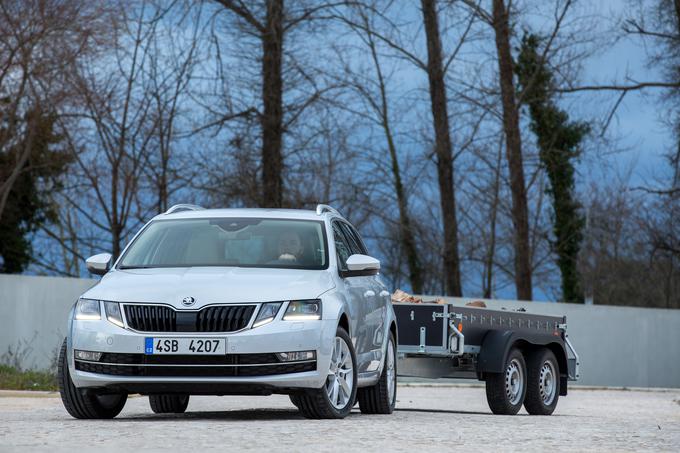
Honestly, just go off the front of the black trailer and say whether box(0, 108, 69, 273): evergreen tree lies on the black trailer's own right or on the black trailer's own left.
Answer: on the black trailer's own right

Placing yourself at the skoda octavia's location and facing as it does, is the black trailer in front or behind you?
behind

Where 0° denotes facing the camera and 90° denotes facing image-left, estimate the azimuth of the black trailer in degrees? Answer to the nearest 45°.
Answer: approximately 45°

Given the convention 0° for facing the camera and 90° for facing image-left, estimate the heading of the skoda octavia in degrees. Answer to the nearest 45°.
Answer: approximately 0°

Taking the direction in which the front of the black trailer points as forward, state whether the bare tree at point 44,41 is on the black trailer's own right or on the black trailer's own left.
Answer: on the black trailer's own right

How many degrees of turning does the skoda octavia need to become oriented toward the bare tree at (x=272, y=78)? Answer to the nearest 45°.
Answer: approximately 180°

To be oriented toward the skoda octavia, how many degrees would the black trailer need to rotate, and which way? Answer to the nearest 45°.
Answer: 0° — it already faces it

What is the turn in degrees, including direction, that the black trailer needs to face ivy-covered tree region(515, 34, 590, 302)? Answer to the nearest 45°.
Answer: approximately 135° to its right

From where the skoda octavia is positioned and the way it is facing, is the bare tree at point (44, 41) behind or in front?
behind
